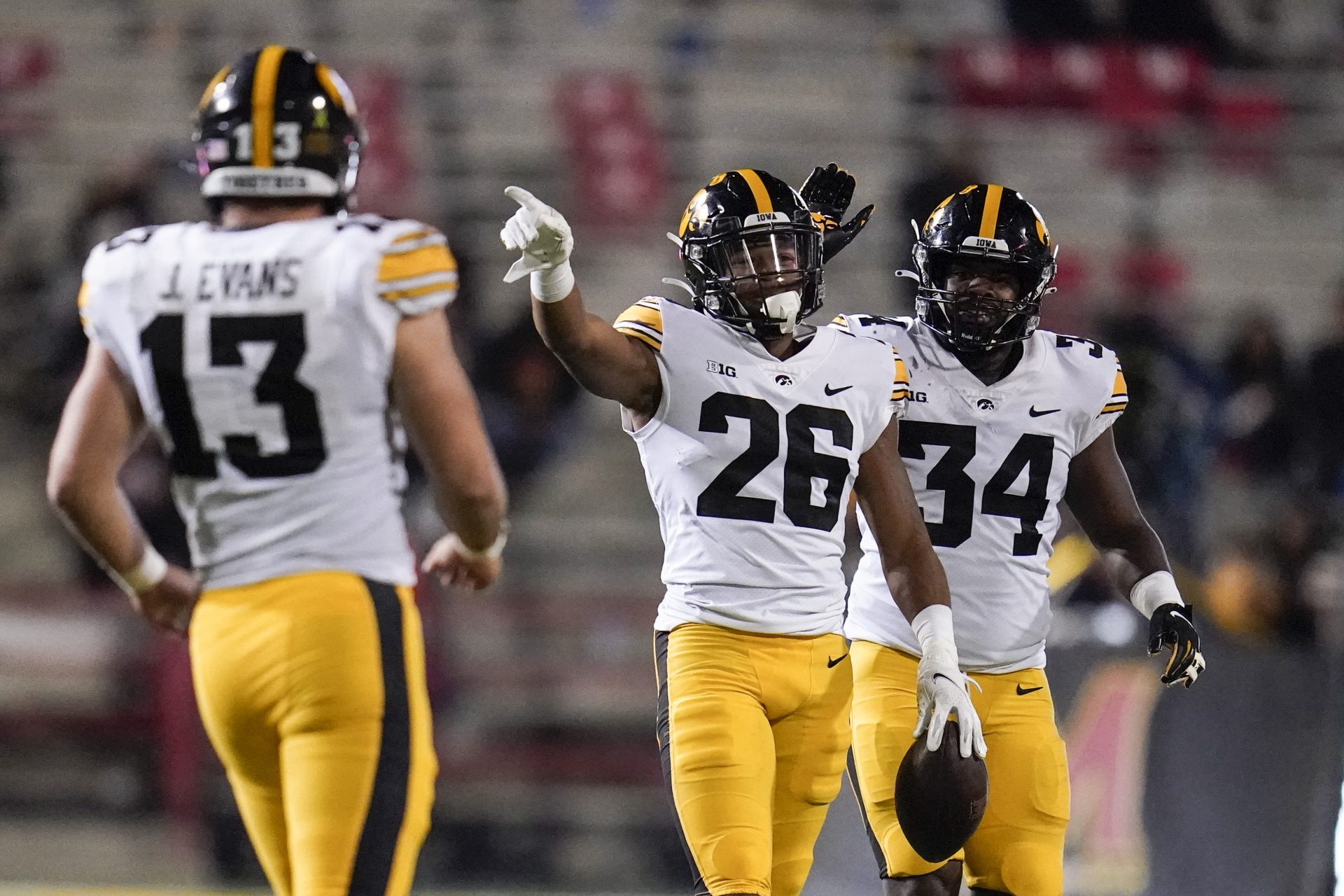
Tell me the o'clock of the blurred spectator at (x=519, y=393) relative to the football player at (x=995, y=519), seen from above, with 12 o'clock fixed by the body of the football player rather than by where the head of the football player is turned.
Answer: The blurred spectator is roughly at 5 o'clock from the football player.

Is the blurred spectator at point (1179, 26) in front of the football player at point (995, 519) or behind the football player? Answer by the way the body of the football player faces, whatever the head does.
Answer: behind

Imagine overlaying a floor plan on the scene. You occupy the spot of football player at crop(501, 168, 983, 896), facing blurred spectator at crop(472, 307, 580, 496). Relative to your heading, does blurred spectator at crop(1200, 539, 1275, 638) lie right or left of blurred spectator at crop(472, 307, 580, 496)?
right

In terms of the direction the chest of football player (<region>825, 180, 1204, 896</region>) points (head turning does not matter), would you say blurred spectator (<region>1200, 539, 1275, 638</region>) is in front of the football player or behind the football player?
behind

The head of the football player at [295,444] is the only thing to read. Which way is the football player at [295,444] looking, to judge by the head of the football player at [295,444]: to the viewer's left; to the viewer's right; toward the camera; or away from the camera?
away from the camera

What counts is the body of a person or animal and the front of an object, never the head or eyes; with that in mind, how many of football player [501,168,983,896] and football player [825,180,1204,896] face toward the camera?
2

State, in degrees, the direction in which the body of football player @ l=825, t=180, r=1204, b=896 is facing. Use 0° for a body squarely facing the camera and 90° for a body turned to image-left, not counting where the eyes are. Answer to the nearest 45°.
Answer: approximately 0°

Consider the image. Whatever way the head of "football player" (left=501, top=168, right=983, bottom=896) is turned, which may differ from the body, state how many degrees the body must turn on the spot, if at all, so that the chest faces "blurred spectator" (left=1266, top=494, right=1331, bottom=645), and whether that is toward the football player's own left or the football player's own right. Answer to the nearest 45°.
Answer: approximately 135° to the football player's own left

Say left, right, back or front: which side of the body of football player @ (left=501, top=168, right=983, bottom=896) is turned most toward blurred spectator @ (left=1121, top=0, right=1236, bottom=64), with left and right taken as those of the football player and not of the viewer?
back

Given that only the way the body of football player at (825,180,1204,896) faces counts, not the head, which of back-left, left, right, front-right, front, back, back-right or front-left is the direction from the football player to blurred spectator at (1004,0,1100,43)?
back

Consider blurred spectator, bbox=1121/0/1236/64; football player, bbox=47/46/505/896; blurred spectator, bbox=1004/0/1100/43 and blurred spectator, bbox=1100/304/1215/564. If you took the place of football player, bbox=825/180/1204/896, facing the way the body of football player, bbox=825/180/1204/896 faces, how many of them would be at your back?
3
